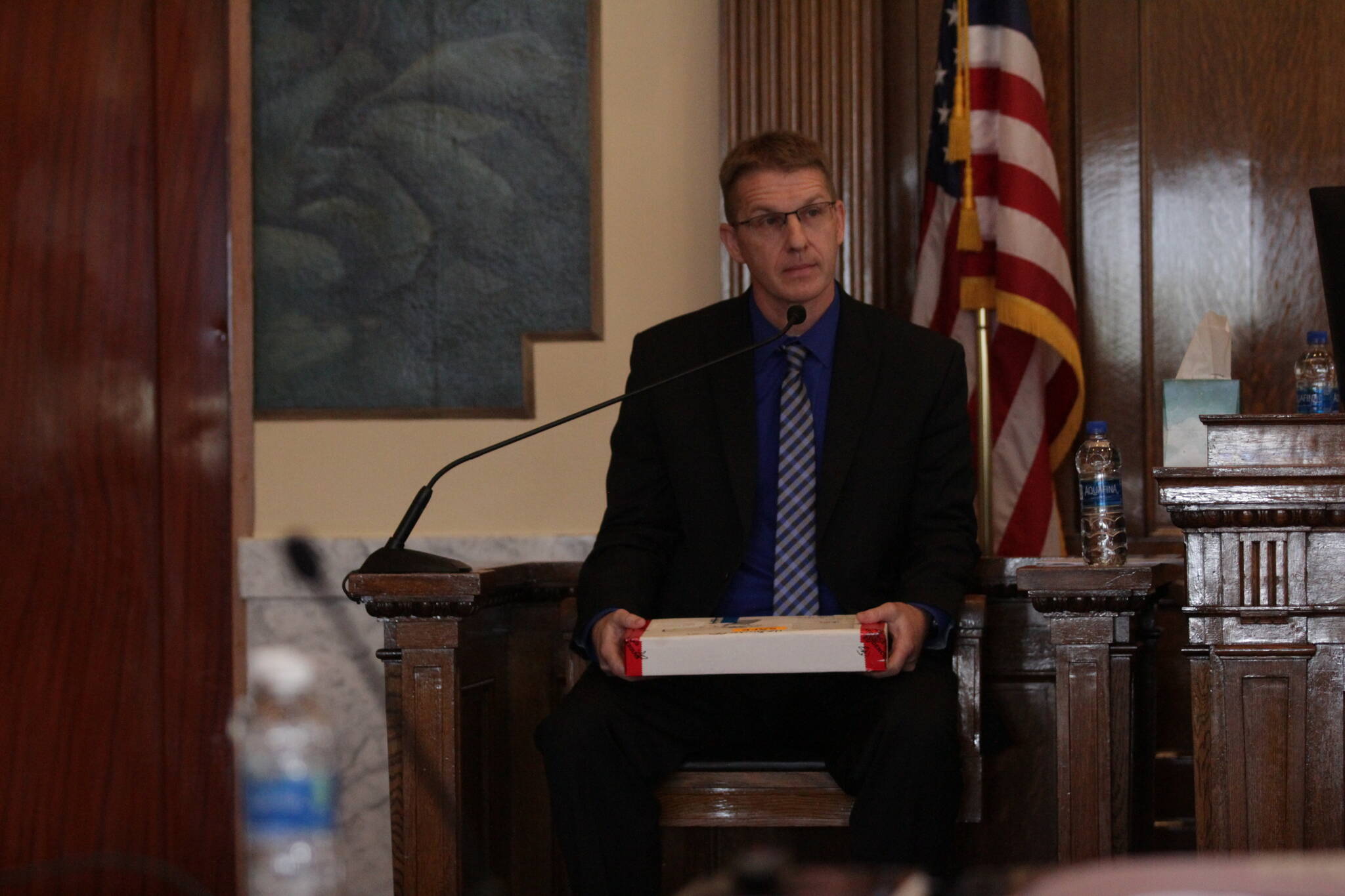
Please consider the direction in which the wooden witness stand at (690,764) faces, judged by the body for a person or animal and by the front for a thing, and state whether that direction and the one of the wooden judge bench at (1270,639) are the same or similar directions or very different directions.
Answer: same or similar directions

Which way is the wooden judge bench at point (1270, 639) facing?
toward the camera

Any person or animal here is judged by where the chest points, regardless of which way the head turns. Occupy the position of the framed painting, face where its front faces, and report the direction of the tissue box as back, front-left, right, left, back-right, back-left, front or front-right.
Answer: front-left

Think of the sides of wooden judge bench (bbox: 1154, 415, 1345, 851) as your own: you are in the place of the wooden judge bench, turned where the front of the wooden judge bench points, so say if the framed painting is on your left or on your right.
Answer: on your right

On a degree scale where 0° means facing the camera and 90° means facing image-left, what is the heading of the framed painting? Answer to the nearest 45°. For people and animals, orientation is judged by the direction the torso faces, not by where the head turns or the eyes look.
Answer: approximately 0°

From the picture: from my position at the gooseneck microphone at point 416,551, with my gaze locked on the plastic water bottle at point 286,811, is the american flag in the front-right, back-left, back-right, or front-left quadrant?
back-left

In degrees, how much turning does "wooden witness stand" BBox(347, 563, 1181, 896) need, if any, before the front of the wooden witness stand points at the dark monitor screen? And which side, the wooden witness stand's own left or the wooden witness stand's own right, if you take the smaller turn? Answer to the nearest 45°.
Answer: approximately 90° to the wooden witness stand's own left

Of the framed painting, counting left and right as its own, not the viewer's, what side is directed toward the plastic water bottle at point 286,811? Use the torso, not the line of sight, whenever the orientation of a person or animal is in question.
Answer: front

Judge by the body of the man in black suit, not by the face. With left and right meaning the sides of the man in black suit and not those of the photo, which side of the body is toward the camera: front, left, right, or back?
front

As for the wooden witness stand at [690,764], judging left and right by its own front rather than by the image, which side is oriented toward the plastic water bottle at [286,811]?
front

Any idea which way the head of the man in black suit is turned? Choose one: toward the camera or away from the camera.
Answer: toward the camera

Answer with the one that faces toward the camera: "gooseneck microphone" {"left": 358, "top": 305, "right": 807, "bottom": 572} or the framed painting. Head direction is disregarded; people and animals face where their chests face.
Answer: the framed painting

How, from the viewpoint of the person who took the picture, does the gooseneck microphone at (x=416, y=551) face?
facing to the right of the viewer

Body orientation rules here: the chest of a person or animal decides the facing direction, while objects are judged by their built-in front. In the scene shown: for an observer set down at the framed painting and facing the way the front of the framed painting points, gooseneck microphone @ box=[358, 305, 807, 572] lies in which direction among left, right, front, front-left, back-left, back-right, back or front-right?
front

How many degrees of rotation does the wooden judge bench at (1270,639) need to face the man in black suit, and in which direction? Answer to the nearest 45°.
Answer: approximately 90° to its right

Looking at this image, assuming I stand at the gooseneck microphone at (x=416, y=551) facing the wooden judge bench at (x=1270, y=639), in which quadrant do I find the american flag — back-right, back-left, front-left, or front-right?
front-left

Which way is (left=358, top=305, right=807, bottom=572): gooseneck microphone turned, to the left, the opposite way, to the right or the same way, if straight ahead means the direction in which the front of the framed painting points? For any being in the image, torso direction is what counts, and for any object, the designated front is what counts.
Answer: to the left
